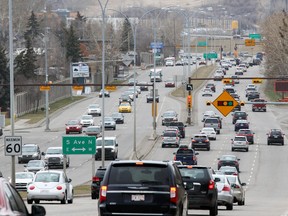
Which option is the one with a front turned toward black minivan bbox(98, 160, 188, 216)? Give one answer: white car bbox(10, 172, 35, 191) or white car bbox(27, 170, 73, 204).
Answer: white car bbox(10, 172, 35, 191)

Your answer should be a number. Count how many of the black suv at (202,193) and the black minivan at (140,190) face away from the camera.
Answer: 2

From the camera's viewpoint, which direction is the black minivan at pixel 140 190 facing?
away from the camera

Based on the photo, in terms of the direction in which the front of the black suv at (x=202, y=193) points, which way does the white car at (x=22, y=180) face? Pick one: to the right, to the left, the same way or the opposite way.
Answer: the opposite way

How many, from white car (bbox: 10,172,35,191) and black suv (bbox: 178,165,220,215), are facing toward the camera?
1

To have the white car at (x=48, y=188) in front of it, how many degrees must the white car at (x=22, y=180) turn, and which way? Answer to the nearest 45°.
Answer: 0° — it already faces it

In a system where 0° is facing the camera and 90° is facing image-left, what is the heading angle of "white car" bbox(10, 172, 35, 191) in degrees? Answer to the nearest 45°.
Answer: approximately 0°

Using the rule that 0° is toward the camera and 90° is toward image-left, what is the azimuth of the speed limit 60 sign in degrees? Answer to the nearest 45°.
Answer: approximately 0°

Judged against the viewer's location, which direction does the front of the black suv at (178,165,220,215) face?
facing away from the viewer

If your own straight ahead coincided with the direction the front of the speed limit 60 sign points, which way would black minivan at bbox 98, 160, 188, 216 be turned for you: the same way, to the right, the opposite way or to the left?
the opposite way
